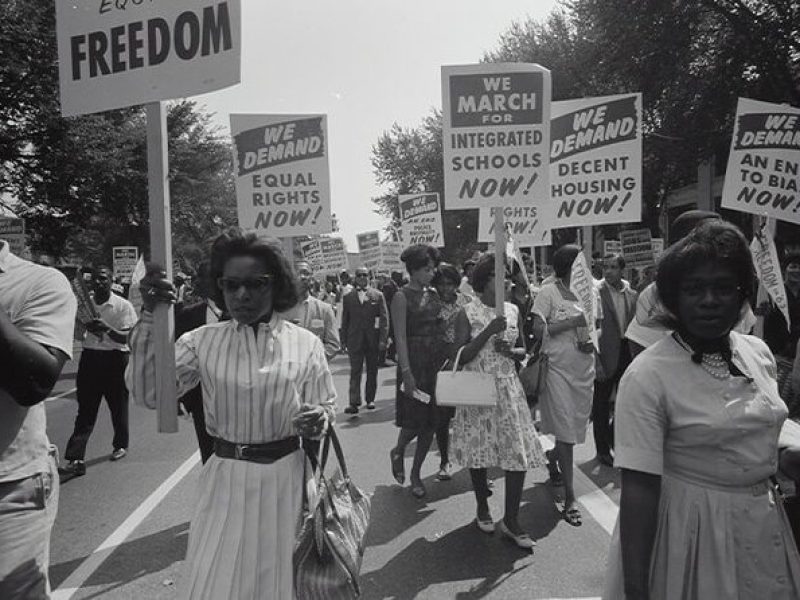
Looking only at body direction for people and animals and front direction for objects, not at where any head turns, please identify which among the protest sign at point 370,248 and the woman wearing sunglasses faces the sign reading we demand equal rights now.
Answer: the protest sign

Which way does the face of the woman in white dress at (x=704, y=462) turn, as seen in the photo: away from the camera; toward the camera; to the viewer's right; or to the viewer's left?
toward the camera

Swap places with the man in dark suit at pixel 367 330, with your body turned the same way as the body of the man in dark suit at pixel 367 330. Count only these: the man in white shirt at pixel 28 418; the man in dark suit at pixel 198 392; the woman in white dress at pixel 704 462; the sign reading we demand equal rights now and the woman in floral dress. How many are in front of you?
5

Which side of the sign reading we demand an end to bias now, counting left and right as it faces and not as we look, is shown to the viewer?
front

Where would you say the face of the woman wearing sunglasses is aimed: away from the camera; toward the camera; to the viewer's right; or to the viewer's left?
toward the camera

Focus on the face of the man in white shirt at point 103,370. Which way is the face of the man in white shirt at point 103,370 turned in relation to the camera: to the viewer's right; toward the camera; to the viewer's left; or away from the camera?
toward the camera

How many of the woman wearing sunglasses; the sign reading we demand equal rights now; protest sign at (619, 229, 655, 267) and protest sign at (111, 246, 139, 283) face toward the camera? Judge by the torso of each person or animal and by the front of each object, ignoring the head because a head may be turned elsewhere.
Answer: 4

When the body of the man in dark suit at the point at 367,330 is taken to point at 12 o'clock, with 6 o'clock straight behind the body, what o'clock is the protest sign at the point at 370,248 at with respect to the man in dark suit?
The protest sign is roughly at 6 o'clock from the man in dark suit.

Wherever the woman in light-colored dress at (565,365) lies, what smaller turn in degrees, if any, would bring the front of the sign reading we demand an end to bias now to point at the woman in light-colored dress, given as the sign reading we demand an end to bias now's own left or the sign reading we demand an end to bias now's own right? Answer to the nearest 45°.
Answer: approximately 45° to the sign reading we demand an end to bias now's own right

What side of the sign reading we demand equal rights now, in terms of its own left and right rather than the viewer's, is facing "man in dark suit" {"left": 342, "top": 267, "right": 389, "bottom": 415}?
back

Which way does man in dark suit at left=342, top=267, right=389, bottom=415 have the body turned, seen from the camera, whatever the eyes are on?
toward the camera

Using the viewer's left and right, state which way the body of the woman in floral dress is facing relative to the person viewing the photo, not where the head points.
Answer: facing the viewer and to the right of the viewer

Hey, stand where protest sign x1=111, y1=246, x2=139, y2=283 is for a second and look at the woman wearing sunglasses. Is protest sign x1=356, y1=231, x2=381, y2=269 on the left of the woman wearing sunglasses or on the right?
left

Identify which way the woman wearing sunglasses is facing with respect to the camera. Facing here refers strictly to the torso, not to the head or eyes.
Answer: toward the camera

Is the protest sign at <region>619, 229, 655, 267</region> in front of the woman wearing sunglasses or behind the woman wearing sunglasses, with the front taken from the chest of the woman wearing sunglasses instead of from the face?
behind

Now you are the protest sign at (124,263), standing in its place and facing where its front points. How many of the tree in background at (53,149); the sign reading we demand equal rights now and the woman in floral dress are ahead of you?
2

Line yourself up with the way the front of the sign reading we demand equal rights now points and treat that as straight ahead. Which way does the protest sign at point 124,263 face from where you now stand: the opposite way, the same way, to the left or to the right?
the same way

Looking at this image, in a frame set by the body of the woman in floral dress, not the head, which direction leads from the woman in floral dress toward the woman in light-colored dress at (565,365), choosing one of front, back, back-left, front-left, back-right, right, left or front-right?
left

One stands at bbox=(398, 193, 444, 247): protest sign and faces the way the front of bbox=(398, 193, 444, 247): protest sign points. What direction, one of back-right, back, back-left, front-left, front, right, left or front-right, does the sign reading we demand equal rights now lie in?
front
